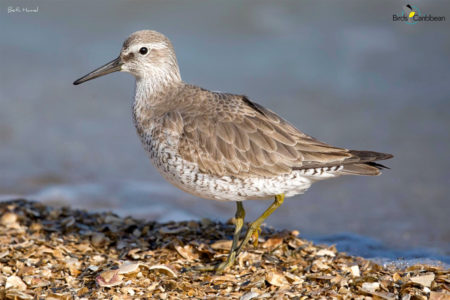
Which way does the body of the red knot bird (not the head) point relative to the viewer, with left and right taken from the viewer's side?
facing to the left of the viewer
